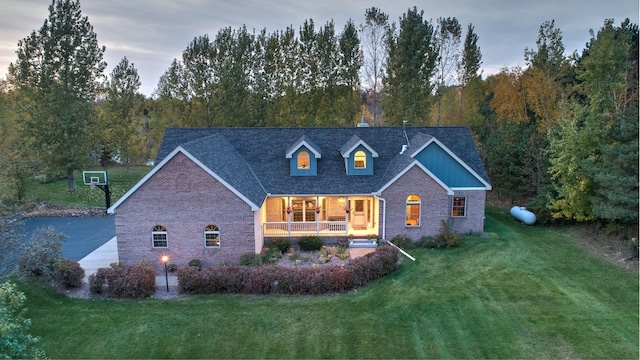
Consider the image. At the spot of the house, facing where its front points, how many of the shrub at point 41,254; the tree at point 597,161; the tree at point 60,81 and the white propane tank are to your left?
2

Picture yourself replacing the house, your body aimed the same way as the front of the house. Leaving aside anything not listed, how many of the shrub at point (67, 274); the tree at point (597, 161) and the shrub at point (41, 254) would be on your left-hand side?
1

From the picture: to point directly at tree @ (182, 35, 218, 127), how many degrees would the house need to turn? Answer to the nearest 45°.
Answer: approximately 135° to its right

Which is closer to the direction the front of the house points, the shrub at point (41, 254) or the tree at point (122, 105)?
the shrub

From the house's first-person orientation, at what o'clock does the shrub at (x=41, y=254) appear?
The shrub is roughly at 2 o'clock from the house.

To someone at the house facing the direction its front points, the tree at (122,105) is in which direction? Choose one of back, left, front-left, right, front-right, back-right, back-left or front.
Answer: back-right

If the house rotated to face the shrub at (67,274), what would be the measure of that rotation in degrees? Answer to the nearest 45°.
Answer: approximately 45° to its right

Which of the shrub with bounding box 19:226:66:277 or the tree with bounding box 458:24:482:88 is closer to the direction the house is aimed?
the shrub

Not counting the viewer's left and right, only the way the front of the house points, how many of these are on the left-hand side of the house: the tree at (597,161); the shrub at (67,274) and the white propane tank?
2

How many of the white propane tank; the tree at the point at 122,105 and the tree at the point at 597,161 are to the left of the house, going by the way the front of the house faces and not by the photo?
2

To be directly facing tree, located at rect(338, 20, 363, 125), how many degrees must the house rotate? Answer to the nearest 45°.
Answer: approximately 180°

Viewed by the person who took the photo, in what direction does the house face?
facing the viewer

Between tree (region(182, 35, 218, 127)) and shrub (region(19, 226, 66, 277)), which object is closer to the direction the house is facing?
the shrub

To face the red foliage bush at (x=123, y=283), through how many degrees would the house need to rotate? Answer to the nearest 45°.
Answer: approximately 45° to its right

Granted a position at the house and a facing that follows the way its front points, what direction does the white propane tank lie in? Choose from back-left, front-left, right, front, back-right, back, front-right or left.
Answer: left
